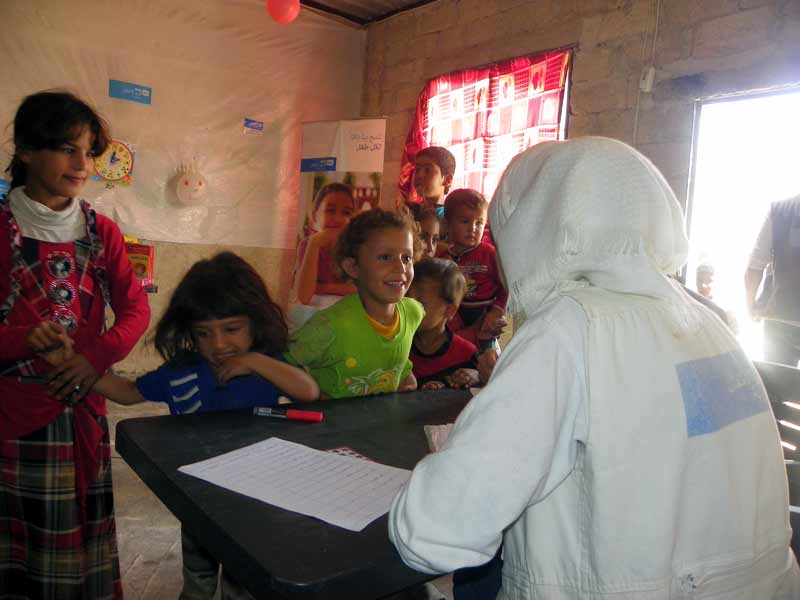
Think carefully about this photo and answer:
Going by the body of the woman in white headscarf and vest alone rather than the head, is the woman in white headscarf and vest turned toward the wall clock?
yes

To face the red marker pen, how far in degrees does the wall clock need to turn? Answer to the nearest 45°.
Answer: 0° — it already faces it

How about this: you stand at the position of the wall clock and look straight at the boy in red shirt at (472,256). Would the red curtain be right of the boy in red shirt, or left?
left

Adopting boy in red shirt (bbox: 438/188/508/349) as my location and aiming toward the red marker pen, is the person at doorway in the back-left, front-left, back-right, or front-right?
back-left

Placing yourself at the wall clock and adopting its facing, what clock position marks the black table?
The black table is roughly at 12 o'clock from the wall clock.

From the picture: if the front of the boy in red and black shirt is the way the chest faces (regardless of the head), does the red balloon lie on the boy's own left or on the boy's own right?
on the boy's own right

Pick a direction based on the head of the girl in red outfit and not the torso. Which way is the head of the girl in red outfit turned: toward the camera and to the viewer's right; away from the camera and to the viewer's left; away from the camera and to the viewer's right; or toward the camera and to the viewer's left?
toward the camera and to the viewer's right

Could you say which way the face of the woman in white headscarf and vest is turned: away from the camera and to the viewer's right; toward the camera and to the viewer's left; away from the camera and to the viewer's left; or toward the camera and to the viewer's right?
away from the camera and to the viewer's left

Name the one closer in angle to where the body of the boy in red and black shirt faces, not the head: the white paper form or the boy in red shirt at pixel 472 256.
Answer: the white paper form

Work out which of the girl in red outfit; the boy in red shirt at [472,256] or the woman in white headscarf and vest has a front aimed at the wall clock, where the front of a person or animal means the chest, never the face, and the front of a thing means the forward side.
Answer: the woman in white headscarf and vest
